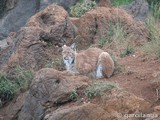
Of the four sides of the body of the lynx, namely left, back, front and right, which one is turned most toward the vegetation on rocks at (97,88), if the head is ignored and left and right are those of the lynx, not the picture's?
left

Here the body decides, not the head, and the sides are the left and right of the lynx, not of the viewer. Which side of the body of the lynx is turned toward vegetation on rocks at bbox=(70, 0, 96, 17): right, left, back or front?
right

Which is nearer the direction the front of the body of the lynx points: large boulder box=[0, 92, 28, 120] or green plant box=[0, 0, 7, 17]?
the large boulder

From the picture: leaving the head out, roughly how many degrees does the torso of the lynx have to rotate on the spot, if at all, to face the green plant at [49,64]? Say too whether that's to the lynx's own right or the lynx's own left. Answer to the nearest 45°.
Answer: approximately 45° to the lynx's own right

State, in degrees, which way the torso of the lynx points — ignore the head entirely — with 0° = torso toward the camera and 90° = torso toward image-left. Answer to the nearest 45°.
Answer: approximately 90°

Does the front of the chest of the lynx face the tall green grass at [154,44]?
no
